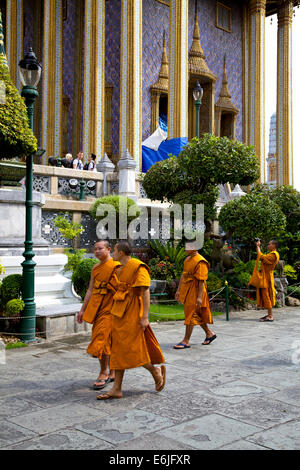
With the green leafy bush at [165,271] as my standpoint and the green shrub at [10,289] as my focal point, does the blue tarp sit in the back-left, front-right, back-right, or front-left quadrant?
back-right

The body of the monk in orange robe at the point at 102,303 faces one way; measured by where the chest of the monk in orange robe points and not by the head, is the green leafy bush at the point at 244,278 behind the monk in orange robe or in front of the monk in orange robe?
behind

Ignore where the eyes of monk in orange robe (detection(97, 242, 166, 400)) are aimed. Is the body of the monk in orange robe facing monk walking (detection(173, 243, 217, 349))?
no

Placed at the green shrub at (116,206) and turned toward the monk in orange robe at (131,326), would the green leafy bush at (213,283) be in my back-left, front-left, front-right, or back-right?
front-left

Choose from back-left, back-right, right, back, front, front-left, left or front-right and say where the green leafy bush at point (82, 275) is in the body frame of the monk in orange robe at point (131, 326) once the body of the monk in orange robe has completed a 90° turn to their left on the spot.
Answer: back

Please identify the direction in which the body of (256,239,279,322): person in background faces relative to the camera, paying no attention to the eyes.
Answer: to the viewer's left

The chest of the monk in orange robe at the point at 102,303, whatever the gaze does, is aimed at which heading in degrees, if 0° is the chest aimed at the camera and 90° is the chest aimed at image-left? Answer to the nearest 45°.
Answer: approximately 45°

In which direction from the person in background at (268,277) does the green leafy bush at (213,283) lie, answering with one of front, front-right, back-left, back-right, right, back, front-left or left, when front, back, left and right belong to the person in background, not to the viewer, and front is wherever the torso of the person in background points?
front-right
